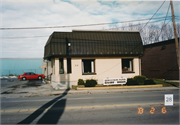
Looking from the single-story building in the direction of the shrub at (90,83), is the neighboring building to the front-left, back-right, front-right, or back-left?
back-left

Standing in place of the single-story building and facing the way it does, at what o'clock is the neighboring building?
The neighboring building is roughly at 8 o'clock from the single-story building.

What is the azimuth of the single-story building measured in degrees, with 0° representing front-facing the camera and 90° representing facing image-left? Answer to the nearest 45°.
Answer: approximately 0°

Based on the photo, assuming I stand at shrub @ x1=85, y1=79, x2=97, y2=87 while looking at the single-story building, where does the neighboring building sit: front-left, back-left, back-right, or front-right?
front-right
